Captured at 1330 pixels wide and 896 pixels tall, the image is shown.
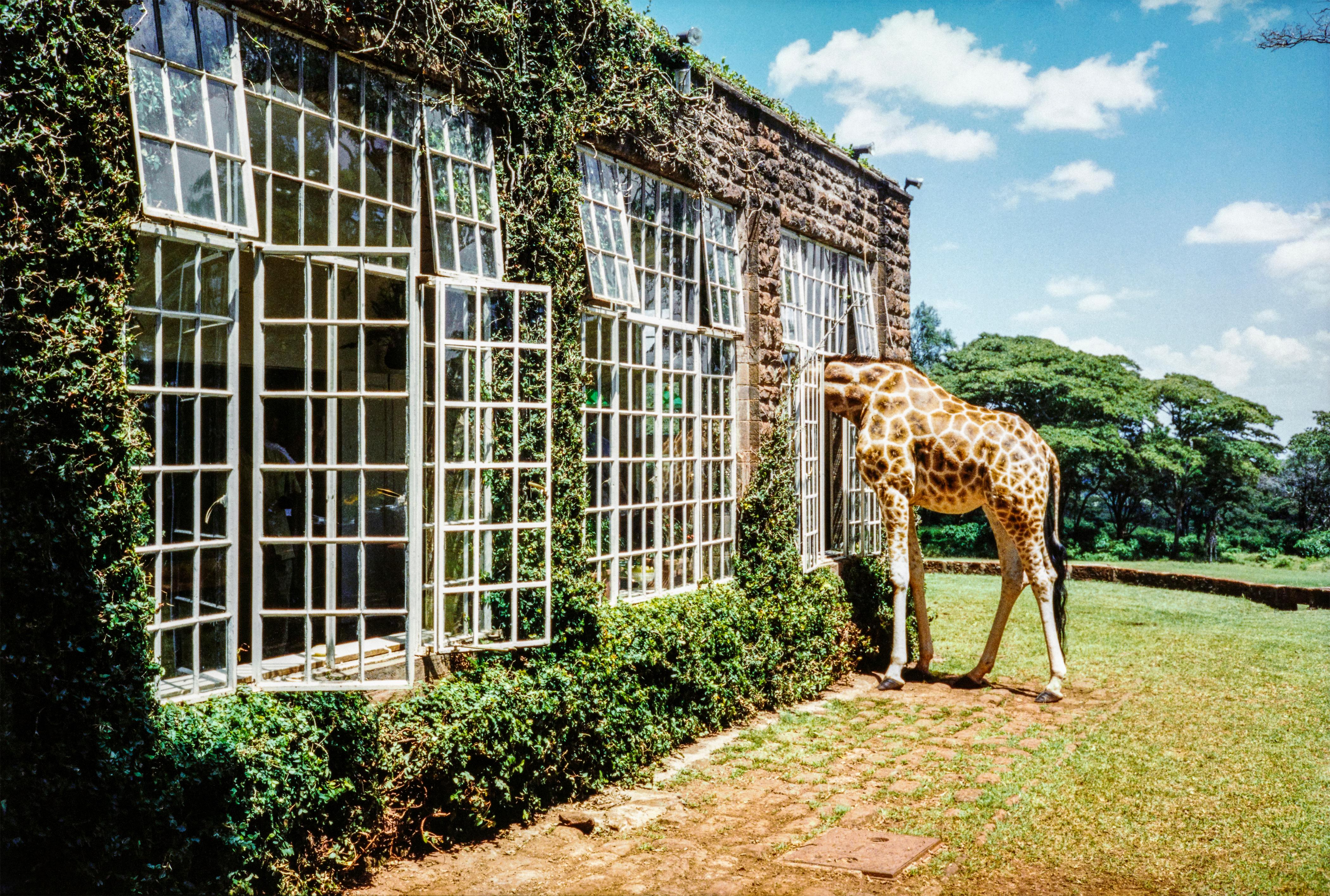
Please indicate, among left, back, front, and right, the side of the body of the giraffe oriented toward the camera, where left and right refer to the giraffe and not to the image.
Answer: left

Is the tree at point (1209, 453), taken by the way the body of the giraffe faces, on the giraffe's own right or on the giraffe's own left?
on the giraffe's own right

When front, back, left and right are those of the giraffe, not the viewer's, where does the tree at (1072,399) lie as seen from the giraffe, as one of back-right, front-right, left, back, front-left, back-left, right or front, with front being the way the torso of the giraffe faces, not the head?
right

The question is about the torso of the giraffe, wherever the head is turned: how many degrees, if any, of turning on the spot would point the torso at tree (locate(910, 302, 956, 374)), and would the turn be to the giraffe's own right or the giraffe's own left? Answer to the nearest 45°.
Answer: approximately 90° to the giraffe's own right

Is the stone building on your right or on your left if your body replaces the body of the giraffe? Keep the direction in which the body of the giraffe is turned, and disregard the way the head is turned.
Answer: on your left

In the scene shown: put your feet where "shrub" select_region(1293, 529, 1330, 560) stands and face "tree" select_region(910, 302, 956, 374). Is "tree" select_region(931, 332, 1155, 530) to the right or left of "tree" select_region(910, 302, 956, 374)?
left

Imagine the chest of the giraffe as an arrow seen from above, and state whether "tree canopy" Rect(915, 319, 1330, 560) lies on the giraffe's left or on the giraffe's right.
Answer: on the giraffe's right

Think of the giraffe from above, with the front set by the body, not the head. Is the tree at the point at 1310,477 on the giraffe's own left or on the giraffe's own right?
on the giraffe's own right

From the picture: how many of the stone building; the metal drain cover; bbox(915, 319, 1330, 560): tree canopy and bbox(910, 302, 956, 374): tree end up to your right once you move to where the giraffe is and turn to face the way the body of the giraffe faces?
2

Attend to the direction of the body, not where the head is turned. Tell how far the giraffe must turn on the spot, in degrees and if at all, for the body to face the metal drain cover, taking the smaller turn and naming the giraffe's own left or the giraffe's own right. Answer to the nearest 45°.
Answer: approximately 90° to the giraffe's own left

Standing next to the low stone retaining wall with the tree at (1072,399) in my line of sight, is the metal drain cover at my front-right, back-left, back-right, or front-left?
back-left
